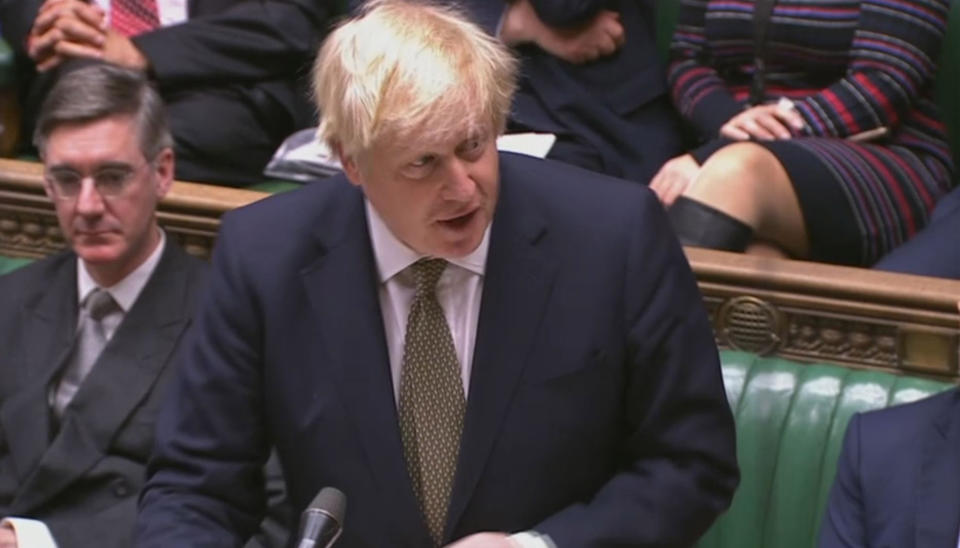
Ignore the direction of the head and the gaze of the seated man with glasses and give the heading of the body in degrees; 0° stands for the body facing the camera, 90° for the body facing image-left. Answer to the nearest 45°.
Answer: approximately 45°

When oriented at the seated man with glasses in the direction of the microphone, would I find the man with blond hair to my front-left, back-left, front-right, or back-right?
front-left

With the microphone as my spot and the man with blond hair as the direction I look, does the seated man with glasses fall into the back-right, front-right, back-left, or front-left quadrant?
front-left

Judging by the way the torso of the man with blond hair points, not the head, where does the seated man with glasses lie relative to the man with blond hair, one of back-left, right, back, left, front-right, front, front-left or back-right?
back-right

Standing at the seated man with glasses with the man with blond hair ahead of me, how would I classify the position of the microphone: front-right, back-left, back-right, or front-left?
front-right

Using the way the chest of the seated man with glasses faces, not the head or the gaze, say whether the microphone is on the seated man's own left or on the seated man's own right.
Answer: on the seated man's own left

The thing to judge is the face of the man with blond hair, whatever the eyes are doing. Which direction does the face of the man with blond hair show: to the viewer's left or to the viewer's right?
to the viewer's right

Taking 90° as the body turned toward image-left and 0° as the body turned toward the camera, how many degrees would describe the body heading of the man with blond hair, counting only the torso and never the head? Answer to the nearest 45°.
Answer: approximately 0°

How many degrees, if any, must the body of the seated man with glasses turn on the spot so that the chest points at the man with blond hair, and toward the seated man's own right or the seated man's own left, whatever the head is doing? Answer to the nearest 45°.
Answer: approximately 90° to the seated man's own left
